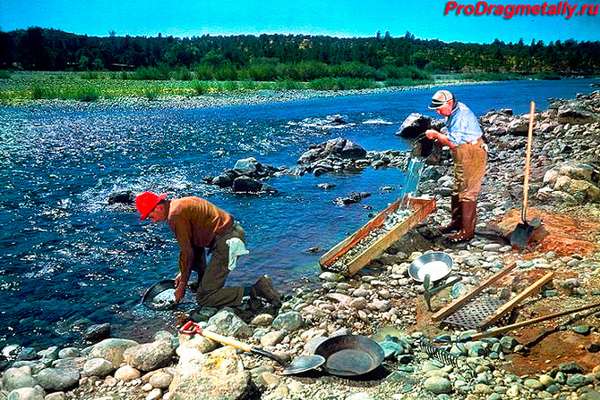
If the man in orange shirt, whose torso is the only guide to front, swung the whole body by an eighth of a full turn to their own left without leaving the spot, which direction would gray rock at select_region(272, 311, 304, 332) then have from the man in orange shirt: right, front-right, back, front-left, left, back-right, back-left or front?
left

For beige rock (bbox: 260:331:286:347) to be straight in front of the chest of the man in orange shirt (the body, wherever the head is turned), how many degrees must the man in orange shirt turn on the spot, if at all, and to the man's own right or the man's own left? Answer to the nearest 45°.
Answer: approximately 135° to the man's own left

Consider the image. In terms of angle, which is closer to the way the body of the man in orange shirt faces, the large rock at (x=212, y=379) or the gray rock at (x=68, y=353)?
the gray rock

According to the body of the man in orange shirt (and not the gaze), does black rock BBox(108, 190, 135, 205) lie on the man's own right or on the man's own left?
on the man's own right

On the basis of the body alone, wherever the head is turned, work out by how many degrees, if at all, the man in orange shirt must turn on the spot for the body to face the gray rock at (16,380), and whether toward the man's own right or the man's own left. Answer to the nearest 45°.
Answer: approximately 45° to the man's own left

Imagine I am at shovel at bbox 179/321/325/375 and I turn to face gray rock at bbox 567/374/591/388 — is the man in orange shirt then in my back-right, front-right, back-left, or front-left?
back-left

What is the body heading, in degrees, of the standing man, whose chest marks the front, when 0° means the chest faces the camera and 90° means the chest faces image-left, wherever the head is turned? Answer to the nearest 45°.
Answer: approximately 90°

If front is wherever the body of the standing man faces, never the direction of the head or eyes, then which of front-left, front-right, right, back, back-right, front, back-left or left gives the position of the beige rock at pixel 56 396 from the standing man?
front-left

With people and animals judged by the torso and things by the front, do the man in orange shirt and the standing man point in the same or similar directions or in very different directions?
same or similar directions

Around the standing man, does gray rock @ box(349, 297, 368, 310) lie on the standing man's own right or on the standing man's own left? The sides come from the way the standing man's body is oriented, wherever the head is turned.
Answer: on the standing man's own left

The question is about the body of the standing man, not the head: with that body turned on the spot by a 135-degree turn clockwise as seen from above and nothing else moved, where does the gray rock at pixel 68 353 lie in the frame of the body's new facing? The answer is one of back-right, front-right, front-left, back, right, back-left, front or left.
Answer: back

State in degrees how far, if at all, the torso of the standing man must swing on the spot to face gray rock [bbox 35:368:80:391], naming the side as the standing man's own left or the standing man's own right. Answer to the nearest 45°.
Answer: approximately 45° to the standing man's own left

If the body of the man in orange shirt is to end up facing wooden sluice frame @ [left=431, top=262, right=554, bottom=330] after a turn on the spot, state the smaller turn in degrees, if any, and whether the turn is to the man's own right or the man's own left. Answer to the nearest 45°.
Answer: approximately 135° to the man's own left

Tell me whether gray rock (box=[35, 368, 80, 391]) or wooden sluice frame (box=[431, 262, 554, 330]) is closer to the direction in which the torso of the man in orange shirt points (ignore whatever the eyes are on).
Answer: the gray rock

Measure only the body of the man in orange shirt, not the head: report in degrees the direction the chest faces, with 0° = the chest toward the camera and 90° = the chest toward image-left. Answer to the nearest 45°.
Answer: approximately 90°

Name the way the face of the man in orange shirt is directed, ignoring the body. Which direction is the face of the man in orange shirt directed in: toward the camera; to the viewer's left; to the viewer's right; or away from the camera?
to the viewer's left

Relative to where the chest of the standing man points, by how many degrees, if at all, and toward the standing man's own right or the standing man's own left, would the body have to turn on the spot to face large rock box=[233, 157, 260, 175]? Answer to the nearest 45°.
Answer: approximately 45° to the standing man's own right
